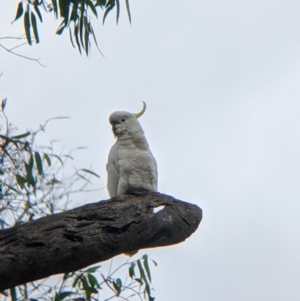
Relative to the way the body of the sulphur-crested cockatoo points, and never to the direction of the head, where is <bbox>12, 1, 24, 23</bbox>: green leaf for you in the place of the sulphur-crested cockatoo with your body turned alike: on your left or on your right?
on your right

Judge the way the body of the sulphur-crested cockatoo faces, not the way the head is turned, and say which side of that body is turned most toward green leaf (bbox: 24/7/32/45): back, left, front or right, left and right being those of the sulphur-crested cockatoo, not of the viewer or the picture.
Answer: right

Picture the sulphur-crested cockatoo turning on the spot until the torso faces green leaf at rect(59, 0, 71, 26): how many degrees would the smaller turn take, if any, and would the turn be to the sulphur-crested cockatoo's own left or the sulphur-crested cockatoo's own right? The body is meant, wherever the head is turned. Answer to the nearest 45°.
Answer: approximately 45° to the sulphur-crested cockatoo's own right

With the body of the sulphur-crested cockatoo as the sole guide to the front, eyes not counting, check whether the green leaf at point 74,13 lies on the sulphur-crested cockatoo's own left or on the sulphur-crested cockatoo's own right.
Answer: on the sulphur-crested cockatoo's own right

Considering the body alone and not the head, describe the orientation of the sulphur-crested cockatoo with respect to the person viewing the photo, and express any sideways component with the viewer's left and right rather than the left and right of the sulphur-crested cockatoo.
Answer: facing the viewer and to the right of the viewer

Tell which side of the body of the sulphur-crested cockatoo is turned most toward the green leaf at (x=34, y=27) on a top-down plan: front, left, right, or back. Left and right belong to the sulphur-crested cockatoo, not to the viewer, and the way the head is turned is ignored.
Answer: right
